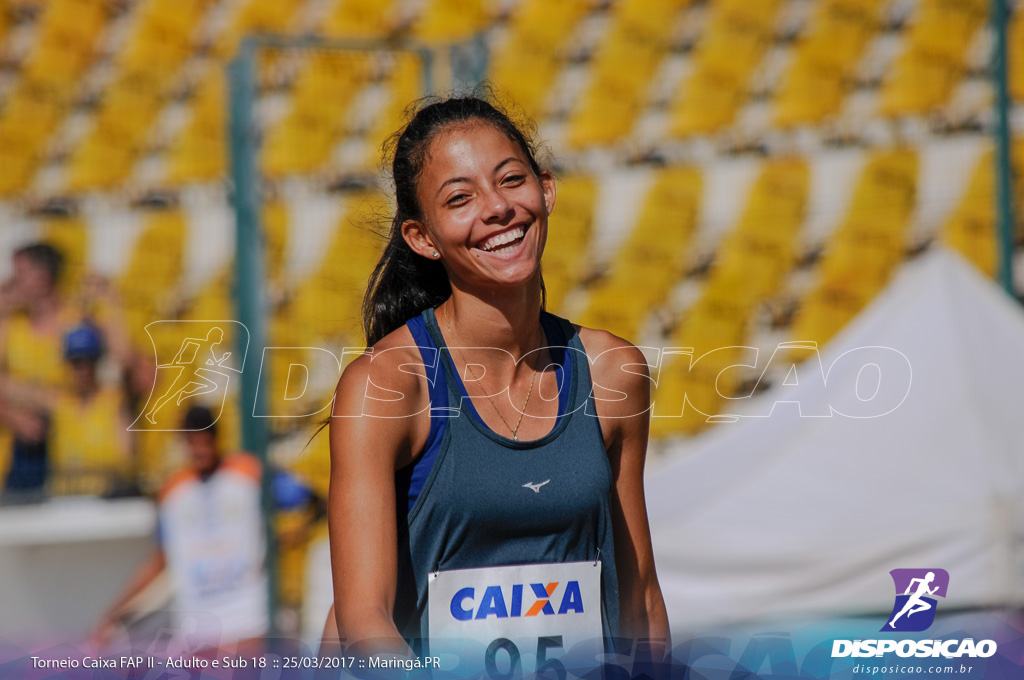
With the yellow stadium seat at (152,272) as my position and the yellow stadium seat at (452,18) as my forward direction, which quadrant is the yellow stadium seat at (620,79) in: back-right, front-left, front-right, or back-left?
front-right

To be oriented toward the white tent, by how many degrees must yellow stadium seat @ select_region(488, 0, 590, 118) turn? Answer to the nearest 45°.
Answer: approximately 45° to its left

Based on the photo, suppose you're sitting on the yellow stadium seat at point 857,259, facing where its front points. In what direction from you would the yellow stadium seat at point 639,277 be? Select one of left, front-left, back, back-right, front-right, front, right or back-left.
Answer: front-right

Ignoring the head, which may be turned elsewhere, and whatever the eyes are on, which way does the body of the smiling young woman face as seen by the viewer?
toward the camera

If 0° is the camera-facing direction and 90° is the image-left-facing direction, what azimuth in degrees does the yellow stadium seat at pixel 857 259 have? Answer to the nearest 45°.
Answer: approximately 45°

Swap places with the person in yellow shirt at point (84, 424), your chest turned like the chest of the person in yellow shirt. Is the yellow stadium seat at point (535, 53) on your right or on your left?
on your left

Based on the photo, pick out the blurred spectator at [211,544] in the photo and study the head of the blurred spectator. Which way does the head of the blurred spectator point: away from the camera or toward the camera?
toward the camera

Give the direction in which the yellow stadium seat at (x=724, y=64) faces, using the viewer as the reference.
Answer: facing the viewer and to the left of the viewer

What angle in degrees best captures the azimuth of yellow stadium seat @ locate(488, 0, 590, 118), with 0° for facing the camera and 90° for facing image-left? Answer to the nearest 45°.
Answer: approximately 45°

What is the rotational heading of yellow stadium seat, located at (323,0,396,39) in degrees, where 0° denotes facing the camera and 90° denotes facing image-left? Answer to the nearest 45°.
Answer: approximately 45°

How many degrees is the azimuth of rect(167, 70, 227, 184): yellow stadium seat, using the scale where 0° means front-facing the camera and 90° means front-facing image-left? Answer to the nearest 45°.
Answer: approximately 45°

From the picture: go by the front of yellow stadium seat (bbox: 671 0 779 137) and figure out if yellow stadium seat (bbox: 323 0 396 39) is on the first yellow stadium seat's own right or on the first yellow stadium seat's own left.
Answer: on the first yellow stadium seat's own right

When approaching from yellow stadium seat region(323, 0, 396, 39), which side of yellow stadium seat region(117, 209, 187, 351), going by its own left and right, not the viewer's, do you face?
back
